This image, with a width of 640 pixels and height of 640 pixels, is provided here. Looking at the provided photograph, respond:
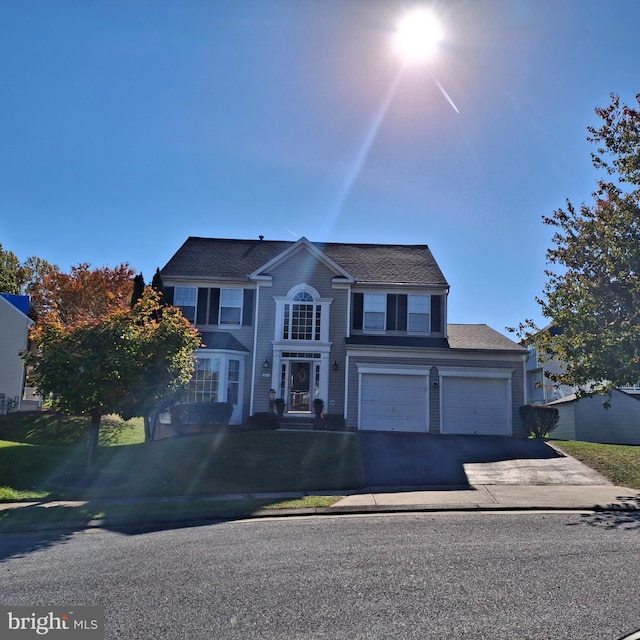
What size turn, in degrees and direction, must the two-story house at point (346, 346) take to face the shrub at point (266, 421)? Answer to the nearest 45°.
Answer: approximately 45° to its right

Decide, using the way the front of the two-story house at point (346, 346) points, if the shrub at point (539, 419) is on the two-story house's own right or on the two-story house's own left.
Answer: on the two-story house's own left

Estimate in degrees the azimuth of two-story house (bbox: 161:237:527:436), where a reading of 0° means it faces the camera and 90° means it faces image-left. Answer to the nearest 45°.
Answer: approximately 0°

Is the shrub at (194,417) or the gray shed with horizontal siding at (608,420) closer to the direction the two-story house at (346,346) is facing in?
the shrub

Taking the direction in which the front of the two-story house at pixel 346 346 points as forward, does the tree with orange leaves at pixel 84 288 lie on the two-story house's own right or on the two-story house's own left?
on the two-story house's own right

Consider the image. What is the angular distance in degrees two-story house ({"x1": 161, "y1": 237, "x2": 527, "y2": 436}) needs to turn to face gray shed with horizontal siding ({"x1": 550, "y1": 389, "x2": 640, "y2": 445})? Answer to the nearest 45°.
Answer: approximately 90° to its left

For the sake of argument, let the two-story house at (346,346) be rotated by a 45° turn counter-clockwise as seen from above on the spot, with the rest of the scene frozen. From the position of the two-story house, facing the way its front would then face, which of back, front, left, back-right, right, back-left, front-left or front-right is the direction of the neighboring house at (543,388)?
left

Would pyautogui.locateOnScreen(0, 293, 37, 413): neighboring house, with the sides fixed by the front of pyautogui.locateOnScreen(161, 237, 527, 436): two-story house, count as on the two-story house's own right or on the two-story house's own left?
on the two-story house's own right
